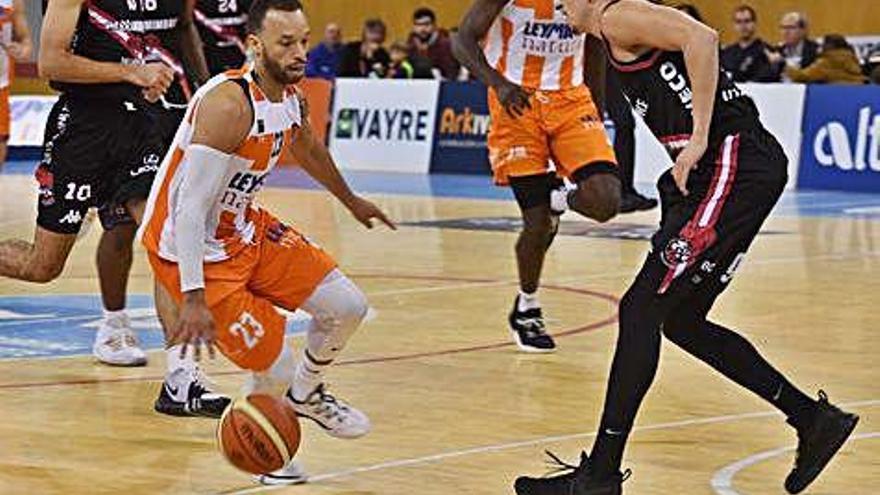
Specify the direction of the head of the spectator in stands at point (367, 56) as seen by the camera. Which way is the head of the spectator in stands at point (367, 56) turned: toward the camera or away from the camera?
toward the camera

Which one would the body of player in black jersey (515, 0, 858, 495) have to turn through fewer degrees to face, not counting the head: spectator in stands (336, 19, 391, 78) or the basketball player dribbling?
the basketball player dribbling

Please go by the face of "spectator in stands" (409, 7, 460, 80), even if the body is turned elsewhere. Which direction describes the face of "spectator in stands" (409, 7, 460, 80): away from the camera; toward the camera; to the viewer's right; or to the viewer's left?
toward the camera

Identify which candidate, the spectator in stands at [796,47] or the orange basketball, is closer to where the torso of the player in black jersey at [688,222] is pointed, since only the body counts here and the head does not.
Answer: the orange basketball

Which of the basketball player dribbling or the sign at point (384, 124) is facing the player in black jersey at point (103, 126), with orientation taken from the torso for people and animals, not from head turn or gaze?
the sign

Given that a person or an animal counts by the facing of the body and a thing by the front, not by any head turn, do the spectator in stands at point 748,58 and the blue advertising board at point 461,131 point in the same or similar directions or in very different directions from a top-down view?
same or similar directions

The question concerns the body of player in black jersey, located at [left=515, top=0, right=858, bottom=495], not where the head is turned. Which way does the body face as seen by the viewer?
to the viewer's left

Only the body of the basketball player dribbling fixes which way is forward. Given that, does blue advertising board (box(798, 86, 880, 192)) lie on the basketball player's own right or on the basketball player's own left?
on the basketball player's own left

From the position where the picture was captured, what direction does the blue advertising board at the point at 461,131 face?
facing the viewer

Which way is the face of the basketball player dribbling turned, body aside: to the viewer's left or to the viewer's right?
to the viewer's right

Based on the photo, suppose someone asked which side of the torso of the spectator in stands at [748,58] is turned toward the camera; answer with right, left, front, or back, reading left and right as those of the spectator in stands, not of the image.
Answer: front

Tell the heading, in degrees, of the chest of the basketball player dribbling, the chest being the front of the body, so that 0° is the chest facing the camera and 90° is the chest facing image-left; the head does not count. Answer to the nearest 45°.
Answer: approximately 315°

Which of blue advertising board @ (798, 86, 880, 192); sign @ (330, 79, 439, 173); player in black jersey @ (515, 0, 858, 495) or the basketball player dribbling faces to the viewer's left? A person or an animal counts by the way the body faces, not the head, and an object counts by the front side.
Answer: the player in black jersey

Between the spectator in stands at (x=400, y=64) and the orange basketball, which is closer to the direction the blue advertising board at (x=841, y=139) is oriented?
the orange basketball

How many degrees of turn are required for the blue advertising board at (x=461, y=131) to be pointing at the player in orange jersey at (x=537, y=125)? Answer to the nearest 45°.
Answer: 0° — it already faces them

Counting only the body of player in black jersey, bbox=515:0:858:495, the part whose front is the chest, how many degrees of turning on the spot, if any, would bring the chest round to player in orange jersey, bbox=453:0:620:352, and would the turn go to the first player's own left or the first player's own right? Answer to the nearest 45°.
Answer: approximately 90° to the first player's own right
